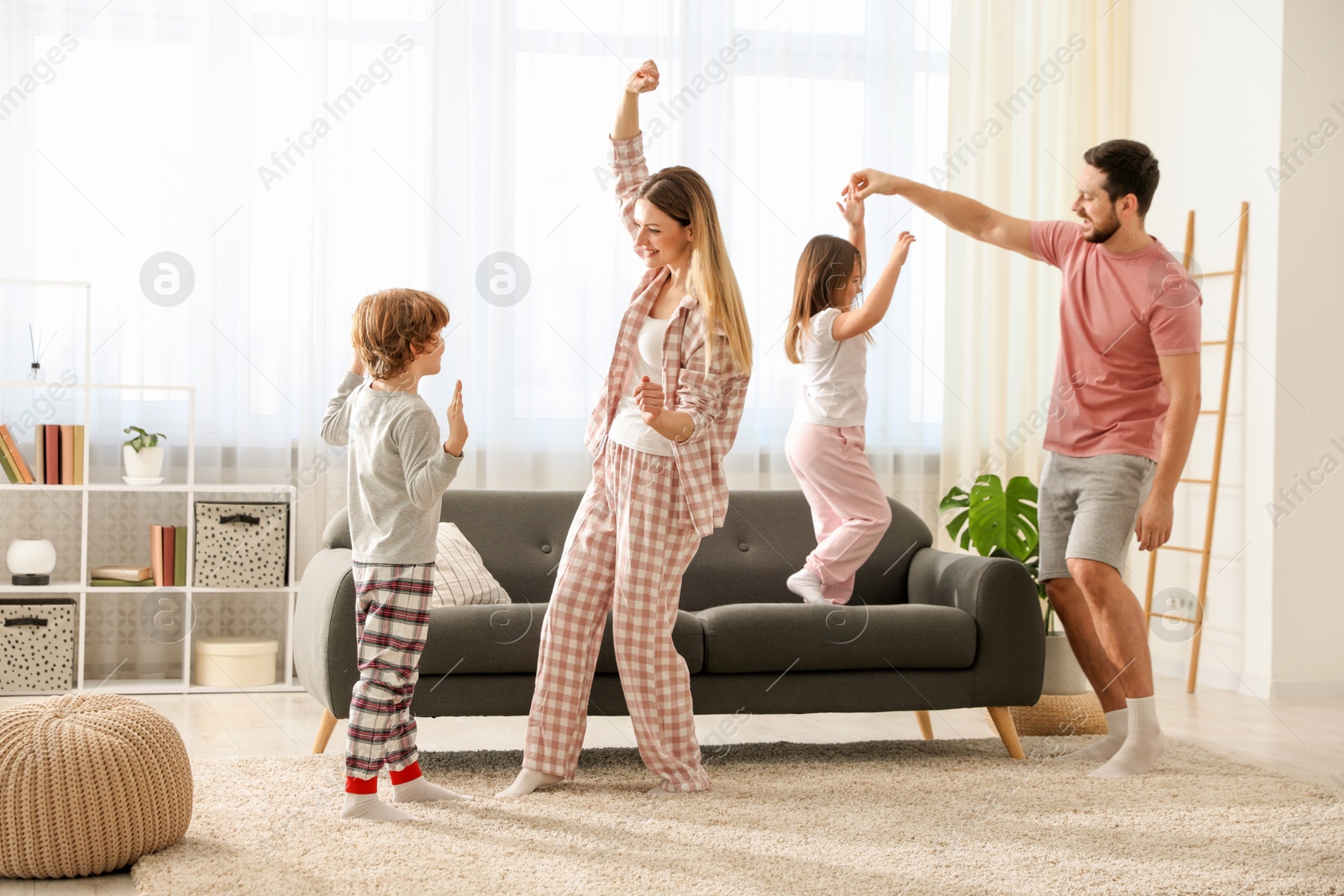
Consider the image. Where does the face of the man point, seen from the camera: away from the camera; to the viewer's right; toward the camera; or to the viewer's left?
to the viewer's left

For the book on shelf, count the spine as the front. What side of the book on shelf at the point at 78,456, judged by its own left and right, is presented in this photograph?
front

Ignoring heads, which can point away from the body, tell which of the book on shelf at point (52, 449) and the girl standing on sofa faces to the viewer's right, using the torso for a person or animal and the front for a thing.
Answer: the girl standing on sofa

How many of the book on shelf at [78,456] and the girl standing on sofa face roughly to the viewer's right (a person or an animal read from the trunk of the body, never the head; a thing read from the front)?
1

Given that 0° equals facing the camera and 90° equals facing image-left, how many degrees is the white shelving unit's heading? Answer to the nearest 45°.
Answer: approximately 0°

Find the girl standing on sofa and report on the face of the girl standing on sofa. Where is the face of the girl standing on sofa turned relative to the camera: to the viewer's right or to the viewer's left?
to the viewer's right

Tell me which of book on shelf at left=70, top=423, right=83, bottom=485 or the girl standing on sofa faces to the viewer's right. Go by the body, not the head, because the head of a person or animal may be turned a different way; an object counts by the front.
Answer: the girl standing on sofa

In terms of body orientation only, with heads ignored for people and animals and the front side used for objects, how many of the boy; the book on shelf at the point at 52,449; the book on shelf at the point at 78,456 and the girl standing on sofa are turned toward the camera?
2

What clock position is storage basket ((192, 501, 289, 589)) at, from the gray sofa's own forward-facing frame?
The storage basket is roughly at 4 o'clock from the gray sofa.

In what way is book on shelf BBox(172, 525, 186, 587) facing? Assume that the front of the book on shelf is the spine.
toward the camera

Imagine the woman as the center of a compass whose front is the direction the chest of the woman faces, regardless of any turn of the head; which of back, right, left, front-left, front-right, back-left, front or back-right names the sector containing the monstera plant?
back

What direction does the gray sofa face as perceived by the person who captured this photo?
facing the viewer
